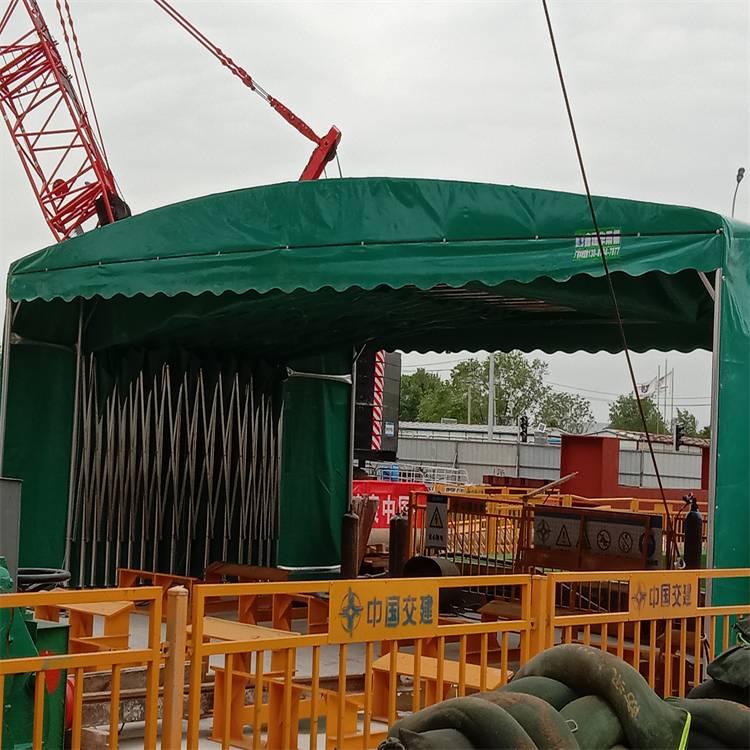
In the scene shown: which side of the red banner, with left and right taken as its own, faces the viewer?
front

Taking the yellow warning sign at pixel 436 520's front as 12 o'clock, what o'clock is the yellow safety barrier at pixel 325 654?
The yellow safety barrier is roughly at 12 o'clock from the yellow warning sign.

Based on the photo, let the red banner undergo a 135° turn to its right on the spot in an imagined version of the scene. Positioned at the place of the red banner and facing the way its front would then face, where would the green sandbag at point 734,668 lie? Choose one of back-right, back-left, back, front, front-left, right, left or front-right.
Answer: back-left

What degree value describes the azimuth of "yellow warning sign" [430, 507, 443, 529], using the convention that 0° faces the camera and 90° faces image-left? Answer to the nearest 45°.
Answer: approximately 0°

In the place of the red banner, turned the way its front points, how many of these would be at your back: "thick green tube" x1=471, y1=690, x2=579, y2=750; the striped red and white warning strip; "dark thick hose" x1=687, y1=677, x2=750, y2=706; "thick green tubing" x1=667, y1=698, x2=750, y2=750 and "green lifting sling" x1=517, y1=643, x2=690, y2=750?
1

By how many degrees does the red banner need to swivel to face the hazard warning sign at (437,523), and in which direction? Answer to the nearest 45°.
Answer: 0° — it already faces it

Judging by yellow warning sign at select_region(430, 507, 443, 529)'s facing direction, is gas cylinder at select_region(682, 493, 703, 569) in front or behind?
in front

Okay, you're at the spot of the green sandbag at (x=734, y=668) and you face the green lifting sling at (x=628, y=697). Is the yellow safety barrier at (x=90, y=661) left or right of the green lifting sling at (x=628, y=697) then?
right

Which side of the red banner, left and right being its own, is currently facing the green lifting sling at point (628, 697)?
front

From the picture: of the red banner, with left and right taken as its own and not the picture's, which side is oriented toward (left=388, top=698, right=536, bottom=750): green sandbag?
front

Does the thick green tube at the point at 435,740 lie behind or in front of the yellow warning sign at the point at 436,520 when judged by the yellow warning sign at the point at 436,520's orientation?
in front

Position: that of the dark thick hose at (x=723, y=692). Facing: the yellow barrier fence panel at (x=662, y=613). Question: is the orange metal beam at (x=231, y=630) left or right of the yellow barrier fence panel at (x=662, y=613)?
left

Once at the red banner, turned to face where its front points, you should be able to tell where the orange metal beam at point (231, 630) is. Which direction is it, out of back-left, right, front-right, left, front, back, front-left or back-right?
front

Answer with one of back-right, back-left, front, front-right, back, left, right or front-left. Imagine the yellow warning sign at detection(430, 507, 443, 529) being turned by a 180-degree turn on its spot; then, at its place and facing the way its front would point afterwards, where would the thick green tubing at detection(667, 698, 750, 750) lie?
back

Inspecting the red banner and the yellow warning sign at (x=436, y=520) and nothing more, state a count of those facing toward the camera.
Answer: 2

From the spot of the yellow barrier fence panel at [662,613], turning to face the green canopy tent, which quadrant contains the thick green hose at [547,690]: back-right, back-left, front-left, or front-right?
back-left
